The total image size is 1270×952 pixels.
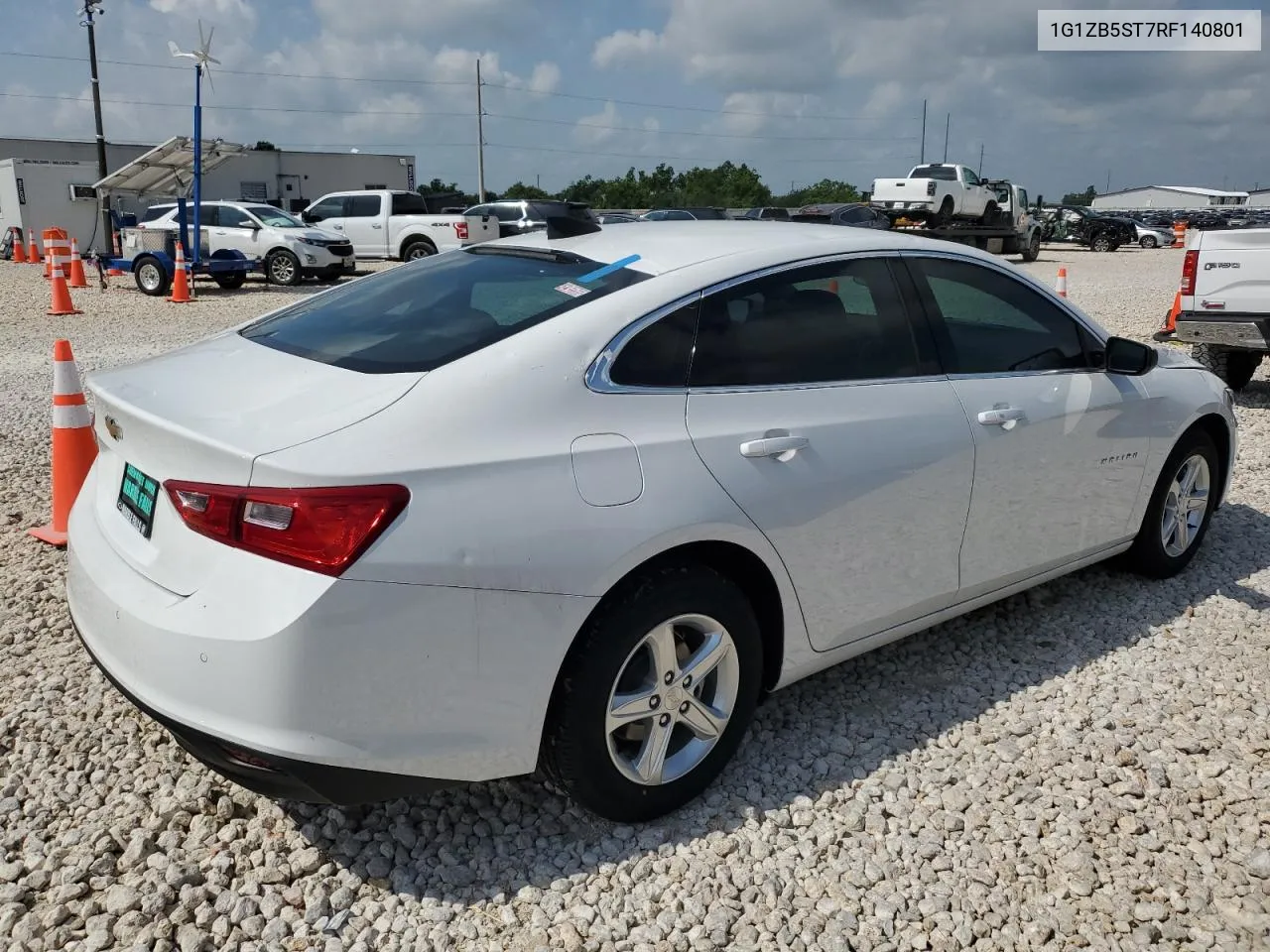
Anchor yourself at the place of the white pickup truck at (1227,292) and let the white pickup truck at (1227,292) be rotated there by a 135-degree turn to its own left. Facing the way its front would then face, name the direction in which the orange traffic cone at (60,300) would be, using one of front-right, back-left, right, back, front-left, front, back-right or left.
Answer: front-right

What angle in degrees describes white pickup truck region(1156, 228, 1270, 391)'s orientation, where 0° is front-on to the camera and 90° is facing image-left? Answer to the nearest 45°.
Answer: approximately 180°

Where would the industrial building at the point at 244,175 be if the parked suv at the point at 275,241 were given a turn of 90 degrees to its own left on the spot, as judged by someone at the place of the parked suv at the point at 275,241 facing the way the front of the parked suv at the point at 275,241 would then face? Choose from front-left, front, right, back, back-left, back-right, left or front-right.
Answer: front-left

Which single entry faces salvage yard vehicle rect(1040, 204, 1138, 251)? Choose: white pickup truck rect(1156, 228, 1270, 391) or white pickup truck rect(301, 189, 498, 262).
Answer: white pickup truck rect(1156, 228, 1270, 391)

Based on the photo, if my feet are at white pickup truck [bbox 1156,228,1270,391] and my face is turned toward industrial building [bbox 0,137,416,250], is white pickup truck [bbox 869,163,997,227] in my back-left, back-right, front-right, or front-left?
front-right

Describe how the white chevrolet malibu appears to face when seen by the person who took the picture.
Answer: facing away from the viewer and to the right of the viewer

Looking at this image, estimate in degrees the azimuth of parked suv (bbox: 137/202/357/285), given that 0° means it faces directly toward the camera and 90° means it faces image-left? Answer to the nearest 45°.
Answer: approximately 315°

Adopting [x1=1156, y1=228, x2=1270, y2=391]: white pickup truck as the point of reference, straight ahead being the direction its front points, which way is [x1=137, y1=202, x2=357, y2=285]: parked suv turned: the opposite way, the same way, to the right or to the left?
to the right

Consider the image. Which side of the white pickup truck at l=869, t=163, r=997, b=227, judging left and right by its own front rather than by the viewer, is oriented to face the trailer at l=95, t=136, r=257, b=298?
back

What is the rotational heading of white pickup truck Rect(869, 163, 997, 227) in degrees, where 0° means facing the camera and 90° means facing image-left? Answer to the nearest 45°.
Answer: approximately 225°

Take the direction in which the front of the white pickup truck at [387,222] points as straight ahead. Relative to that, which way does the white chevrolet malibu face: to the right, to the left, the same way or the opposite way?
to the right

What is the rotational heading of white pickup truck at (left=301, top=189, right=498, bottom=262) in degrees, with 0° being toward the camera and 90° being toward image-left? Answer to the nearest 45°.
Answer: approximately 135°

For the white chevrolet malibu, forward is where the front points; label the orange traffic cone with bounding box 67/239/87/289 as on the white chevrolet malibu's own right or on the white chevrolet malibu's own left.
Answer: on the white chevrolet malibu's own left
